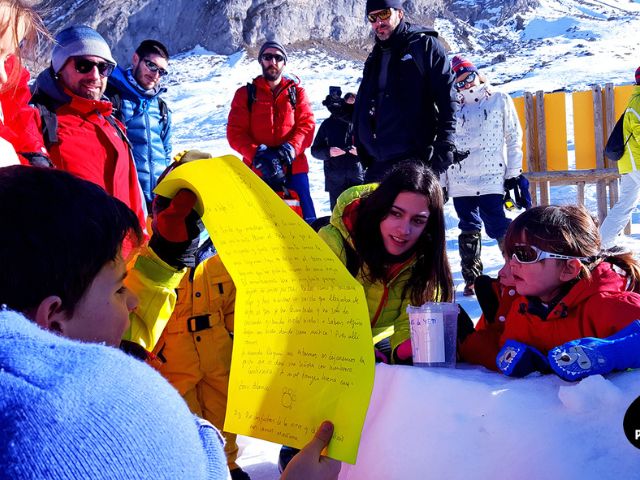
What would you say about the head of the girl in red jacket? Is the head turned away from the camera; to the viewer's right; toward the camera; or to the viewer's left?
to the viewer's left

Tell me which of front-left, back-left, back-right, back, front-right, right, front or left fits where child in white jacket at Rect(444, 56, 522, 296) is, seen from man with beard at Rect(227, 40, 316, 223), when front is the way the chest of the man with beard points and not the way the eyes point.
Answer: left

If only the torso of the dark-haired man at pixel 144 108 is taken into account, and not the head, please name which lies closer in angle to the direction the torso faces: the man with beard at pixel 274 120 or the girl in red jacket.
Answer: the girl in red jacket

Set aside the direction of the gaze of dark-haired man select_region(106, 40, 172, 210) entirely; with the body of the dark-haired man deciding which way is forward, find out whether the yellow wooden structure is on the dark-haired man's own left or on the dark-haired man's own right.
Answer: on the dark-haired man's own left

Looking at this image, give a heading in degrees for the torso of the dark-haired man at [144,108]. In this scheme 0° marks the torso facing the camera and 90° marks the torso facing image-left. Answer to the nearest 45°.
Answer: approximately 315°

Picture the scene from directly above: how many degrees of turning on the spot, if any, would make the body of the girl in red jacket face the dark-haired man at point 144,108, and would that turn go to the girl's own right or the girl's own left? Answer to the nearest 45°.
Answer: approximately 90° to the girl's own right

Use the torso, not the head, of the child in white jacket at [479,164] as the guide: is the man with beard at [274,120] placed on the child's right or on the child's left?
on the child's right

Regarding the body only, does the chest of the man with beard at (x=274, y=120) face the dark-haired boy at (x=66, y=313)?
yes

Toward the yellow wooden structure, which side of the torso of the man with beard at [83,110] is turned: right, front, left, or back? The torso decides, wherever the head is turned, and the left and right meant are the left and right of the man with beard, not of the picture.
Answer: left
